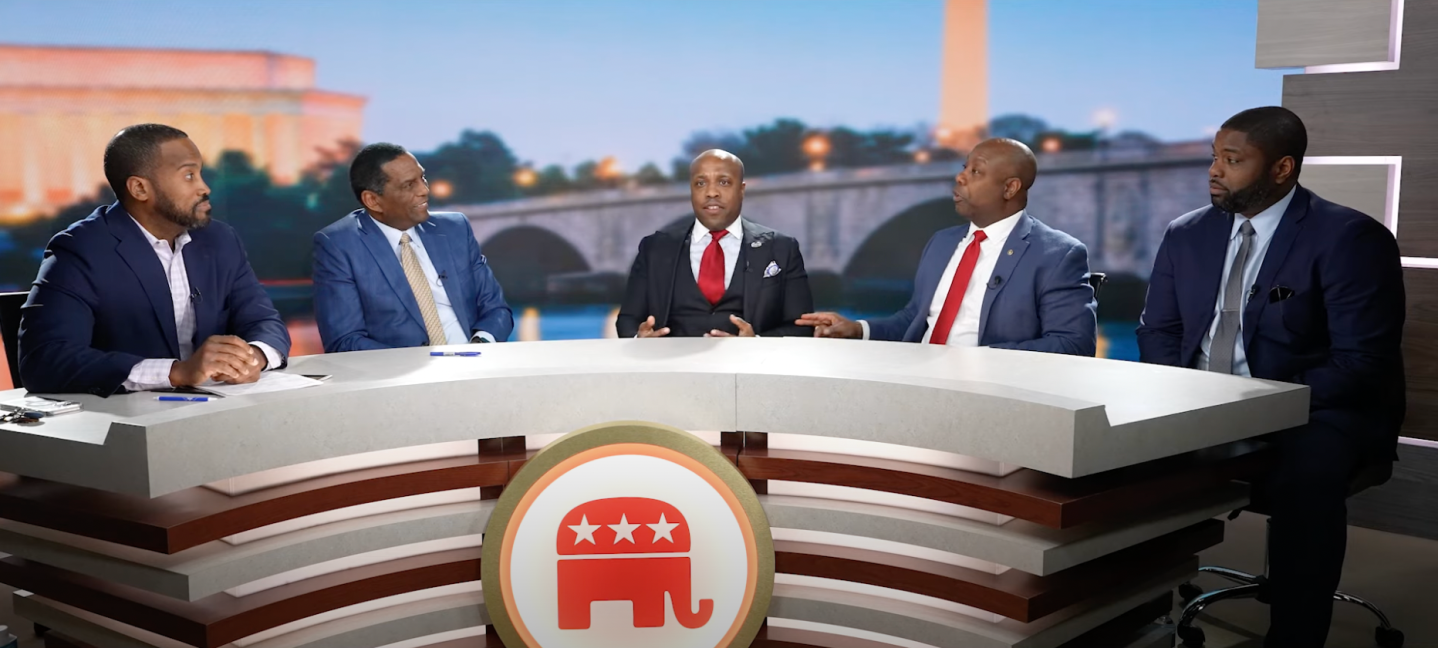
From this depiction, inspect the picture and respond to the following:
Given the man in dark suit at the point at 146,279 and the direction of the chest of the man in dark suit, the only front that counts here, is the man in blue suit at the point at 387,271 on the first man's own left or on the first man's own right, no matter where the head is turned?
on the first man's own left

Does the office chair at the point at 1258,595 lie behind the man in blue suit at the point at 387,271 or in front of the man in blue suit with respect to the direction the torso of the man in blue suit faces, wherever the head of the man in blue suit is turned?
in front

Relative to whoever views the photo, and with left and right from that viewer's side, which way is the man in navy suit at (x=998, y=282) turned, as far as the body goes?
facing the viewer and to the left of the viewer

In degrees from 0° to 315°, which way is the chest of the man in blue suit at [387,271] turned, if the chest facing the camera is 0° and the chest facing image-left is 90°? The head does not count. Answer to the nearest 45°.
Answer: approximately 315°

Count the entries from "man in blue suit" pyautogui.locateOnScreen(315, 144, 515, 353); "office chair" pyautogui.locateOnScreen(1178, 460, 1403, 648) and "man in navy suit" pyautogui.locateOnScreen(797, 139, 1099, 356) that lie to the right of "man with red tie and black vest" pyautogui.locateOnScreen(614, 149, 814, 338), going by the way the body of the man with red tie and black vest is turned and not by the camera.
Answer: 1

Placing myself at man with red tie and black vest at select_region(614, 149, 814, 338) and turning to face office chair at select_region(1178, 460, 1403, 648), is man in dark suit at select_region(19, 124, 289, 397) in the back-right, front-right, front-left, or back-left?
back-right

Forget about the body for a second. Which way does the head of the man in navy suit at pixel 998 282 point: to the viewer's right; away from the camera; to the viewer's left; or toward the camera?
to the viewer's left

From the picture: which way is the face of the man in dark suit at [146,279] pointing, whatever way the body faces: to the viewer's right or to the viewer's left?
to the viewer's right

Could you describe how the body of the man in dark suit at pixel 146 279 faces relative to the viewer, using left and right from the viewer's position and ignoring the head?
facing the viewer and to the right of the viewer

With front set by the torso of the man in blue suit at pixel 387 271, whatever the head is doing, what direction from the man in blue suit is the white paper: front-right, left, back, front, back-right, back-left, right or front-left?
front-right

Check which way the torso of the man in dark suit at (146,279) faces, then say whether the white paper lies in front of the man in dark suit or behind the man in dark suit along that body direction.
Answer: in front
